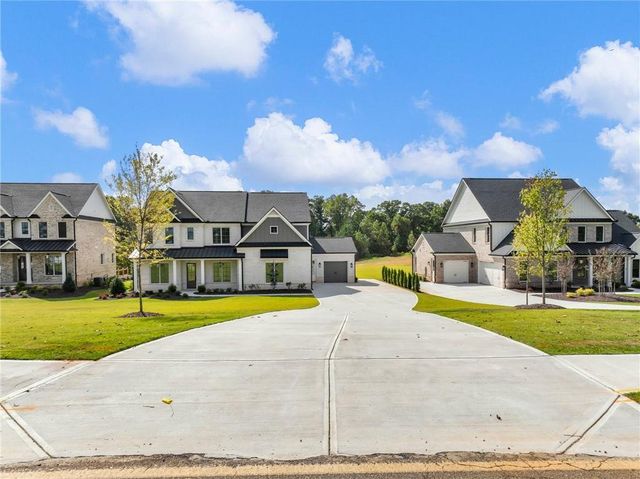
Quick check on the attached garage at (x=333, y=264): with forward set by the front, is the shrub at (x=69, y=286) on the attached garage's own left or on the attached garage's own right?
on the attached garage's own right

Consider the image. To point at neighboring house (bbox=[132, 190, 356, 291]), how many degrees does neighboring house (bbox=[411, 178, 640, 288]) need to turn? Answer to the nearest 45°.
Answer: approximately 90° to its right

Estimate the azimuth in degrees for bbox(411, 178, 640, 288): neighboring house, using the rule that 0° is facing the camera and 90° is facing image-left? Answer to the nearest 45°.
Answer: approximately 315°

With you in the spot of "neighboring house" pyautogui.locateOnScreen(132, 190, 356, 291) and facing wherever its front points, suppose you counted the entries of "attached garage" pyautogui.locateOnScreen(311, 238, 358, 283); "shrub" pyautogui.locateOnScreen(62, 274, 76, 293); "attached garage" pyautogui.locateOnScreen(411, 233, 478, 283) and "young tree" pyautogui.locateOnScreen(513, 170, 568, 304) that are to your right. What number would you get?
1

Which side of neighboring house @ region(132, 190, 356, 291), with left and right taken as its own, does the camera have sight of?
front

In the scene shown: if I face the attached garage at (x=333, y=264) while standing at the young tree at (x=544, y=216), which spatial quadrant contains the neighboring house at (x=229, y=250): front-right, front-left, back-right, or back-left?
front-left

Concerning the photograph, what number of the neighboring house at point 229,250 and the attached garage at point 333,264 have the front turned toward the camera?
2

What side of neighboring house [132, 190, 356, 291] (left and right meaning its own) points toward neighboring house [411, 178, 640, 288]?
left

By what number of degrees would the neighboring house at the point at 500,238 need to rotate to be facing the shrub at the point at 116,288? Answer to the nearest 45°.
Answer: approximately 90° to its right

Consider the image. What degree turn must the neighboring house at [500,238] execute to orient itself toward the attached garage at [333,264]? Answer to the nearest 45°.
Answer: approximately 135° to its right

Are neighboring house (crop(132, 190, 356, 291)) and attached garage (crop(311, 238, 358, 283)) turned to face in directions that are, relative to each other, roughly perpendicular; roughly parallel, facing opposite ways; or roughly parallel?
roughly parallel
